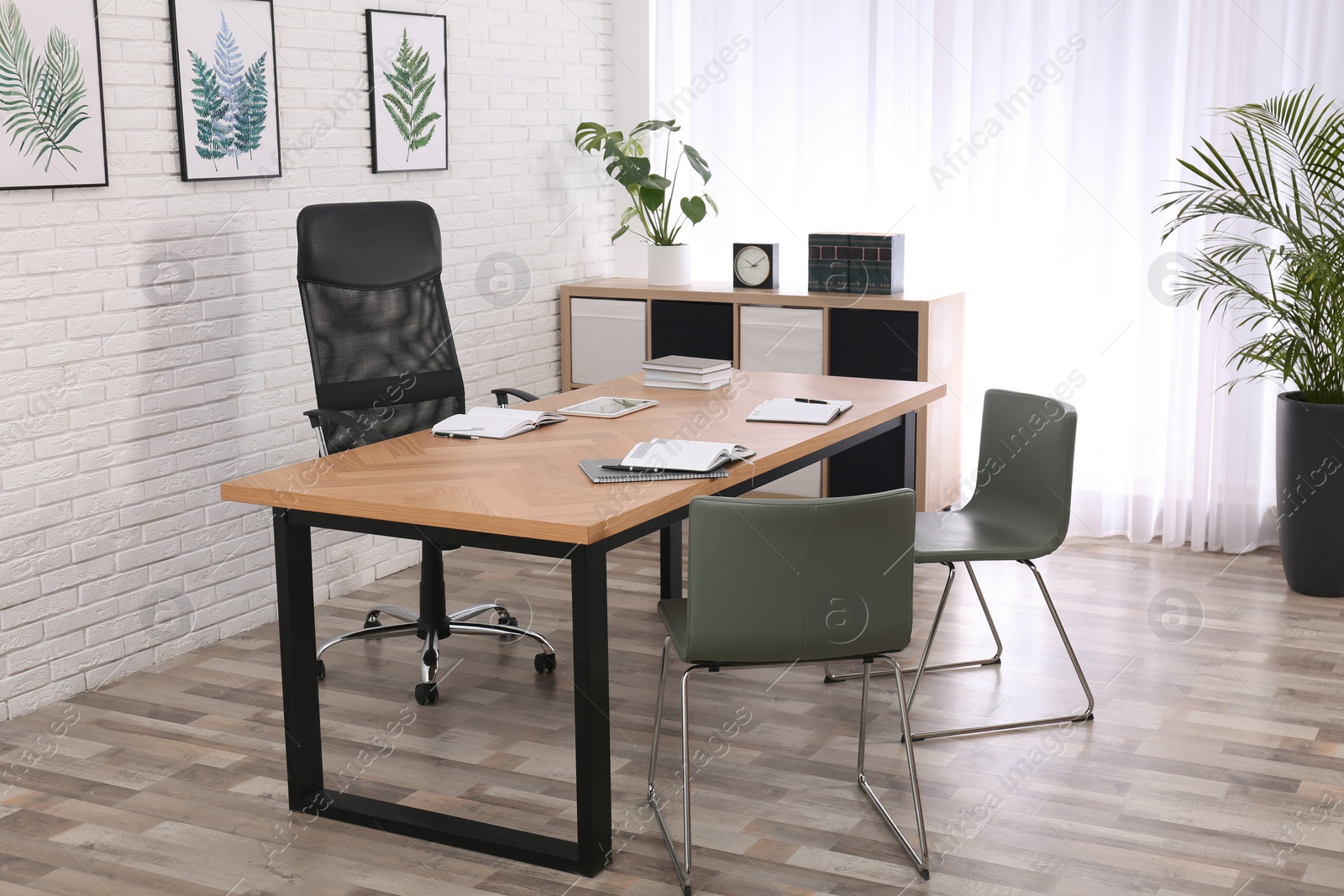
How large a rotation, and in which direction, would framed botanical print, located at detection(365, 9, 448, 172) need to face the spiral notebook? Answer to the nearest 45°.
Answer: approximately 45° to its right

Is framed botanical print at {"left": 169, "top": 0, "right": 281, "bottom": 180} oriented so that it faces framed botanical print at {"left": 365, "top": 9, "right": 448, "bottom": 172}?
no

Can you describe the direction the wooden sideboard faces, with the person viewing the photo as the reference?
facing the viewer and to the left of the viewer

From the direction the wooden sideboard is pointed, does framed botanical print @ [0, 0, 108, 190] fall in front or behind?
in front

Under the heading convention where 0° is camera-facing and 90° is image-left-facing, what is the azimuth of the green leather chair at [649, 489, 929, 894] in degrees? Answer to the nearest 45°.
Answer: approximately 180°

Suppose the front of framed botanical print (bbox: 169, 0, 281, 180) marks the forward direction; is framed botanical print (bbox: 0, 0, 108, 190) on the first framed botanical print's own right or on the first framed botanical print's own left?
on the first framed botanical print's own right

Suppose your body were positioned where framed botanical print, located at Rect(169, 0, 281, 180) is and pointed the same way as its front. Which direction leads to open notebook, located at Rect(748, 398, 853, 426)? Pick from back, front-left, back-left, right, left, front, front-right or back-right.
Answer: front

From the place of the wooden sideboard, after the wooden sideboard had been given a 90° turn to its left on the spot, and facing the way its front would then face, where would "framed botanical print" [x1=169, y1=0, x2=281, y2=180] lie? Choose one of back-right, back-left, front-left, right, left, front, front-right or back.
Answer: right

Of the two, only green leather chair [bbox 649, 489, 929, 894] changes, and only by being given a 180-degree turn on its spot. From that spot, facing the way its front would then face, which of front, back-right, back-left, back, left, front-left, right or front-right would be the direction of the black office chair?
back-right

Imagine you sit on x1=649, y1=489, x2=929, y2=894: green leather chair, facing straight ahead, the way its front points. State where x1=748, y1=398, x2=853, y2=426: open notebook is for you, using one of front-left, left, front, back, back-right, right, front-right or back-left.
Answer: front

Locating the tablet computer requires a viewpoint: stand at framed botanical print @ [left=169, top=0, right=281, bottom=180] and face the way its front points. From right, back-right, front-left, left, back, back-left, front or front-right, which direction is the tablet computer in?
front

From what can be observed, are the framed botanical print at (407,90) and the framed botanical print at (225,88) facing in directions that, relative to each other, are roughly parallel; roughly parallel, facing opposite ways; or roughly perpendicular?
roughly parallel

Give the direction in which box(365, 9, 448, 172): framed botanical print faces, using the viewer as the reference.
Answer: facing the viewer and to the right of the viewer

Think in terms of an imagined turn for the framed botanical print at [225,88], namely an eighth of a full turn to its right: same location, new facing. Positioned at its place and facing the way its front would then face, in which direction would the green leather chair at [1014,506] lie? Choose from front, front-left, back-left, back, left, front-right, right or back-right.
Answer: front-left

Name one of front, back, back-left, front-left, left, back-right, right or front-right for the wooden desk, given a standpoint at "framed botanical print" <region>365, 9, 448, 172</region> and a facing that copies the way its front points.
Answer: front-right
